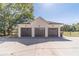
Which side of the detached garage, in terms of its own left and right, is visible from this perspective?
front

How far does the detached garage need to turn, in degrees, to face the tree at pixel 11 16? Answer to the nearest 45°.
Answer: approximately 45° to its right
